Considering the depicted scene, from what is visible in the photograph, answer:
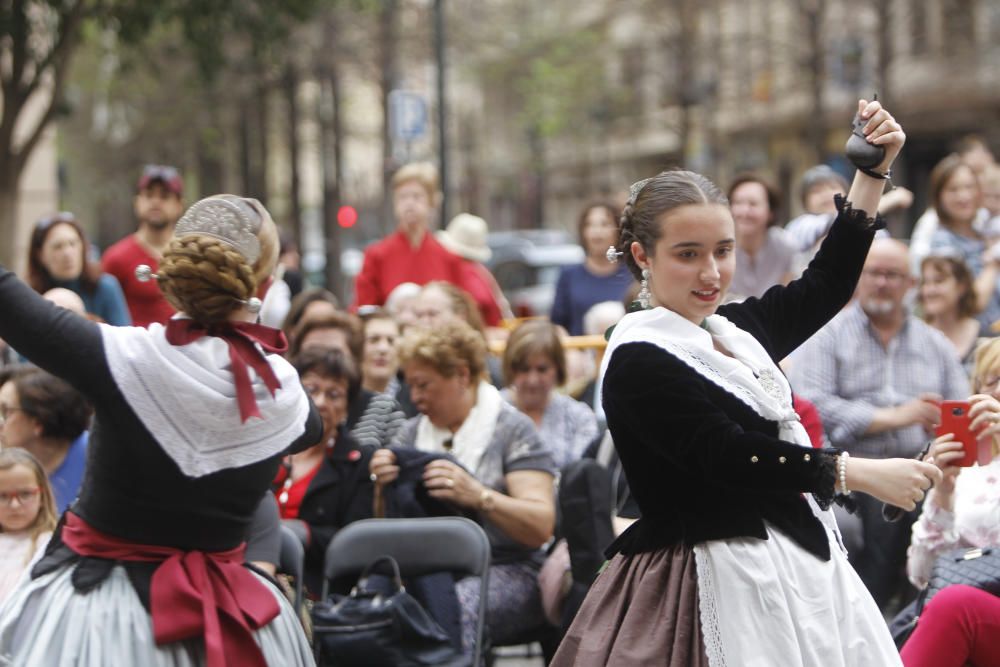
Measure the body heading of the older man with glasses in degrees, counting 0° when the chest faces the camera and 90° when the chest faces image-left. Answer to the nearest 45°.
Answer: approximately 0°

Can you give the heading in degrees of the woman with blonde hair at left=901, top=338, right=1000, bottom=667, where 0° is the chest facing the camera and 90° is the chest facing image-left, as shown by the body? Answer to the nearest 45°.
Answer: approximately 45°

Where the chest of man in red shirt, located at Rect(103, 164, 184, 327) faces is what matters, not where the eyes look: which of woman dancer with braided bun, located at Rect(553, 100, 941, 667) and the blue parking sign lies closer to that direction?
the woman dancer with braided bun

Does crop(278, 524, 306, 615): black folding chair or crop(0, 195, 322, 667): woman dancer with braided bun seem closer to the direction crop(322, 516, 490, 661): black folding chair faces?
the woman dancer with braided bun

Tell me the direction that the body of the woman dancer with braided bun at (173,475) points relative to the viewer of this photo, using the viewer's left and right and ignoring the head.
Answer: facing away from the viewer
